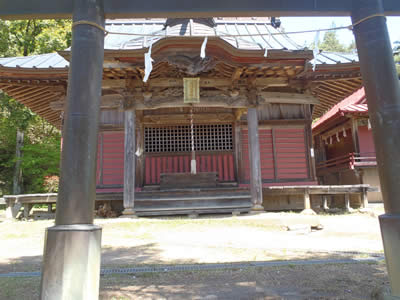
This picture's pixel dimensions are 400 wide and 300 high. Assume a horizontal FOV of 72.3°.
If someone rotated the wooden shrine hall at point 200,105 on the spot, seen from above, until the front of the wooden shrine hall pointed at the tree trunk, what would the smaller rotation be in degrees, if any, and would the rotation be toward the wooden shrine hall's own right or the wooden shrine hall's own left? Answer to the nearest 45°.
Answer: approximately 135° to the wooden shrine hall's own right

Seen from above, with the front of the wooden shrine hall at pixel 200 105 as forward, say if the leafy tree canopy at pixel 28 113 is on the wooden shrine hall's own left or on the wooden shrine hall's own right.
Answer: on the wooden shrine hall's own right

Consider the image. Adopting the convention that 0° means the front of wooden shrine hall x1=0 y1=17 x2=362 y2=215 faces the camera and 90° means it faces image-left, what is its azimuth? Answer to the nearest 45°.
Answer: approximately 0°

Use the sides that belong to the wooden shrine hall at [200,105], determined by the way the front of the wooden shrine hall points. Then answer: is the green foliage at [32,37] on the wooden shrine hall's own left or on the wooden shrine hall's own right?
on the wooden shrine hall's own right

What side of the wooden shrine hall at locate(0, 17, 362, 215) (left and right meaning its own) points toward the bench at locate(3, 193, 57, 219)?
right

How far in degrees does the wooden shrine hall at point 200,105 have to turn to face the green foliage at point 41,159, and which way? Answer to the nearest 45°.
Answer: approximately 135° to its right
